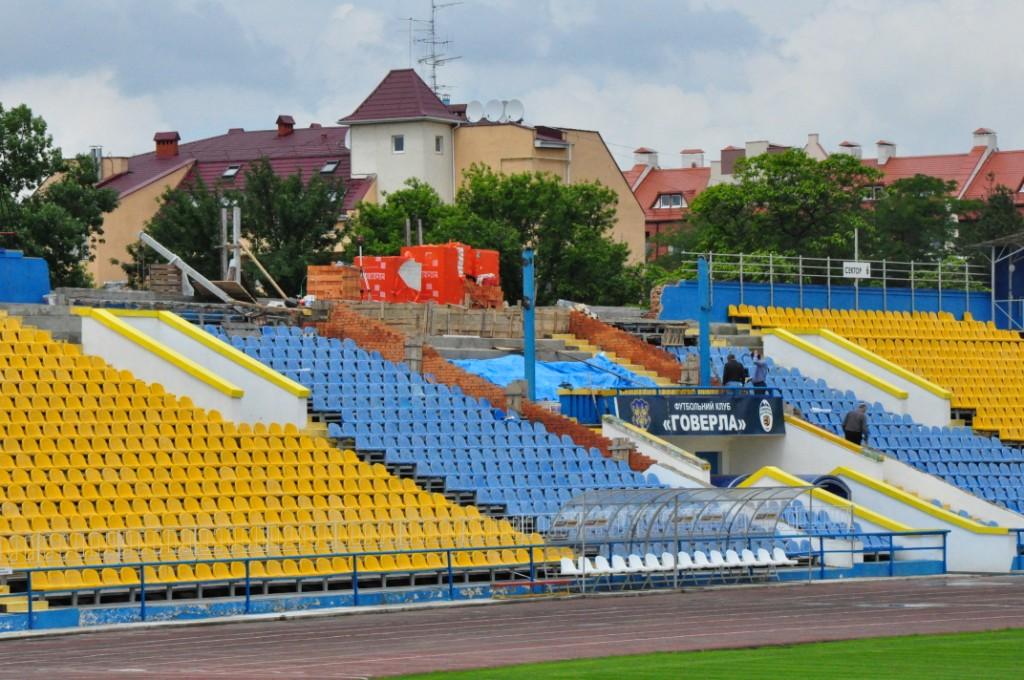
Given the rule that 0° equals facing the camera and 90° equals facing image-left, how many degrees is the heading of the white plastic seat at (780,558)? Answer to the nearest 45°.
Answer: approximately 315°

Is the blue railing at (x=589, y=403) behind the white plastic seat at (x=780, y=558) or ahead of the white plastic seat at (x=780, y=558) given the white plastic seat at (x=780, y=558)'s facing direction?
behind

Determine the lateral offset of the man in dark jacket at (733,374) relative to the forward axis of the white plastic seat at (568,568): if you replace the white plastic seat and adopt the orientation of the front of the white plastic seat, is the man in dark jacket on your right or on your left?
on your left

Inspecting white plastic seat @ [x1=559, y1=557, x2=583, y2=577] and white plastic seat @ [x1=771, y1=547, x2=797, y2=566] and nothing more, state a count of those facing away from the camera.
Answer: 0

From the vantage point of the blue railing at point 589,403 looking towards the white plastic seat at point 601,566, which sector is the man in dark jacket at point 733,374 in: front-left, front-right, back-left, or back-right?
back-left

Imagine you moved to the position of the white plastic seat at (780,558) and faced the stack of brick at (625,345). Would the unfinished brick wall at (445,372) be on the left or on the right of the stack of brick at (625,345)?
left

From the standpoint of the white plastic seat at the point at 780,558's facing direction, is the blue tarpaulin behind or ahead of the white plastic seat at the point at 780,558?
behind

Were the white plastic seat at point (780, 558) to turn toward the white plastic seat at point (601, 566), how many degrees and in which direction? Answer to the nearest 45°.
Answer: approximately 90° to its right

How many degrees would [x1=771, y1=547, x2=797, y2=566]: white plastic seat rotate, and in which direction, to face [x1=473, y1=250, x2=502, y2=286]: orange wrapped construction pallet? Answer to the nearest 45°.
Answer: approximately 180°

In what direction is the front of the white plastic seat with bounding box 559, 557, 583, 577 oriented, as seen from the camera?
facing the viewer and to the right of the viewer

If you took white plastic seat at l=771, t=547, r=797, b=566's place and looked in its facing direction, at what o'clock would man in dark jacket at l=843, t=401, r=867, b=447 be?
The man in dark jacket is roughly at 8 o'clock from the white plastic seat.

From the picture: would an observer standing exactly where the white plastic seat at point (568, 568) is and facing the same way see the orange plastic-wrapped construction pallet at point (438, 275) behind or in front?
behind

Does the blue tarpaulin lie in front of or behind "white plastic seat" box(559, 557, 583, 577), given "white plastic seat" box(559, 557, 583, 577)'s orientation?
behind
